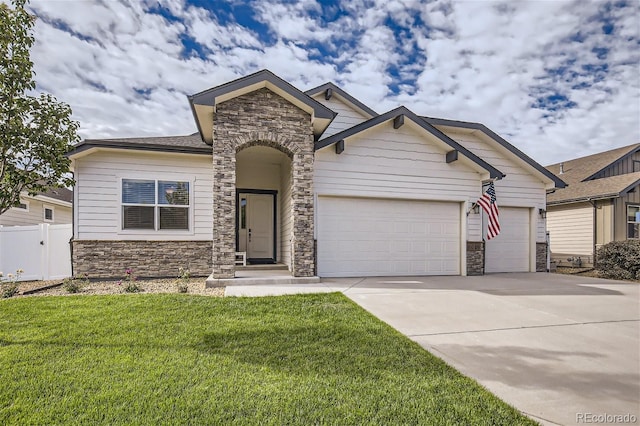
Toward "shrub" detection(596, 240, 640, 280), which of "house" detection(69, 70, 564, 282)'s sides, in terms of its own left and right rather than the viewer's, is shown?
left

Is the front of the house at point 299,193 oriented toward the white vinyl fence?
no

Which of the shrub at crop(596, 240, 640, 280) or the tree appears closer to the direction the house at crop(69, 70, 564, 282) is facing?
the tree

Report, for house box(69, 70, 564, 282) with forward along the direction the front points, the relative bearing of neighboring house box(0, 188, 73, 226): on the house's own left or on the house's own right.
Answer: on the house's own right

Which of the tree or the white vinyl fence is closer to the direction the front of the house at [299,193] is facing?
the tree

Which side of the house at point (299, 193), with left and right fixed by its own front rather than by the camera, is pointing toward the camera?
front

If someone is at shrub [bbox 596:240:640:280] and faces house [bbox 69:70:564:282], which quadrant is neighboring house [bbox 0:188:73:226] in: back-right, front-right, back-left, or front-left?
front-right

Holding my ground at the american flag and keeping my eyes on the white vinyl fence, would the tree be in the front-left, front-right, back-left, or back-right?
front-left

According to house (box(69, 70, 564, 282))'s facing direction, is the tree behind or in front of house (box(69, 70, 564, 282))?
in front

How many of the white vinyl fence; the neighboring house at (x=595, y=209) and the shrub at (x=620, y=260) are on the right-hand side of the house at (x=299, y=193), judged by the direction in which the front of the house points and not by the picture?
1

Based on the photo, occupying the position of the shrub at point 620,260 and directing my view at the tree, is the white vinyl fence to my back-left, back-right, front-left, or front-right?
front-right

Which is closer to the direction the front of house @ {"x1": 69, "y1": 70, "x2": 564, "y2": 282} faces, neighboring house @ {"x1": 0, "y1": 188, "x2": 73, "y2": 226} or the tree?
the tree
